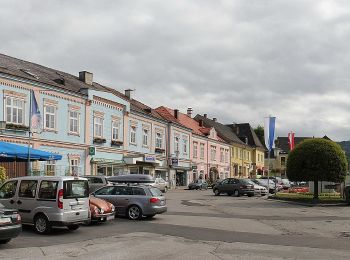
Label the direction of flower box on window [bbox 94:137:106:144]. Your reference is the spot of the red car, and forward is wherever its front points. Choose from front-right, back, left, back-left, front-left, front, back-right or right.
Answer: back-left

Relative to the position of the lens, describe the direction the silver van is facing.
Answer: facing away from the viewer and to the left of the viewer

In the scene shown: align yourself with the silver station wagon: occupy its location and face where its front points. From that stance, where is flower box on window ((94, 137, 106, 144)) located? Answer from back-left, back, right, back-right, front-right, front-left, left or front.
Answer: front-right

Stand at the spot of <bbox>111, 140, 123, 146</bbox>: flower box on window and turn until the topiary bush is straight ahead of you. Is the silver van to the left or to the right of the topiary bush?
right

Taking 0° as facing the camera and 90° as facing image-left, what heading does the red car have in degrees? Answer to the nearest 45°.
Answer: approximately 315°

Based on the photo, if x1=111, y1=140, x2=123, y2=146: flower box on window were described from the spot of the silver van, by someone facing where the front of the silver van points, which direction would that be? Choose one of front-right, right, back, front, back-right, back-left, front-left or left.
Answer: front-right

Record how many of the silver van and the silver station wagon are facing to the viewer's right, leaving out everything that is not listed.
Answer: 0

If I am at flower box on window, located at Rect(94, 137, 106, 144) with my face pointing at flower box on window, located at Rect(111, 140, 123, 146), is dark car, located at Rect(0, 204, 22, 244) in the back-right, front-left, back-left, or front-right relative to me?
back-right
